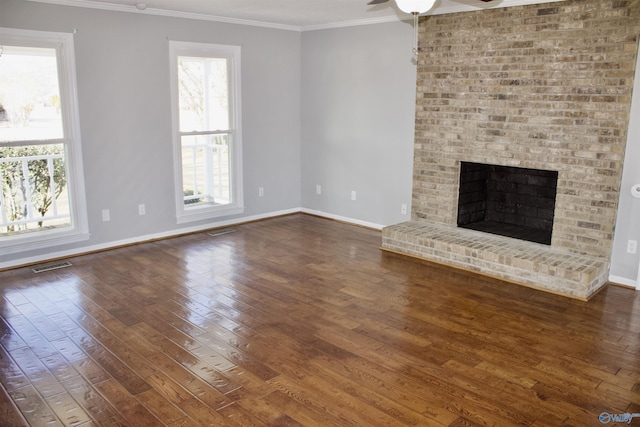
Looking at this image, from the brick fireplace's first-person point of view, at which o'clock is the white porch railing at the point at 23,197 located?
The white porch railing is roughly at 1 o'clock from the brick fireplace.

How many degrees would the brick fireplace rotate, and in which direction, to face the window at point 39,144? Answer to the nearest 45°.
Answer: approximately 45° to its right

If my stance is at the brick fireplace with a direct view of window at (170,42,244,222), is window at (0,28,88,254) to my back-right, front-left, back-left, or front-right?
front-left

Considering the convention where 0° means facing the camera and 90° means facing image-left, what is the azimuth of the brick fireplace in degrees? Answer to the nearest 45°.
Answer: approximately 45°

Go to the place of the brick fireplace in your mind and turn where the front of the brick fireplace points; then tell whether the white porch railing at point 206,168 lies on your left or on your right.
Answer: on your right
